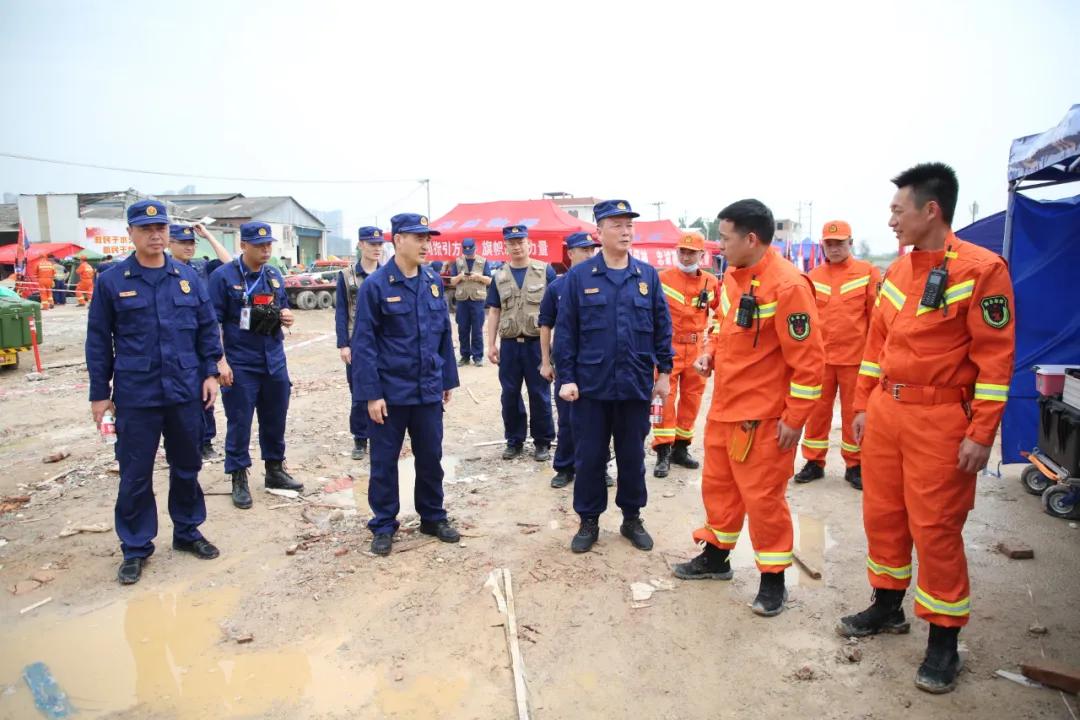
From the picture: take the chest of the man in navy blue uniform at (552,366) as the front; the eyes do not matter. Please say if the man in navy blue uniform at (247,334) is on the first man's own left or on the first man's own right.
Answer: on the first man's own right

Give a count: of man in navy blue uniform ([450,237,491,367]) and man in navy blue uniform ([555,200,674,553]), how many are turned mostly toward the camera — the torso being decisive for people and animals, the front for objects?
2

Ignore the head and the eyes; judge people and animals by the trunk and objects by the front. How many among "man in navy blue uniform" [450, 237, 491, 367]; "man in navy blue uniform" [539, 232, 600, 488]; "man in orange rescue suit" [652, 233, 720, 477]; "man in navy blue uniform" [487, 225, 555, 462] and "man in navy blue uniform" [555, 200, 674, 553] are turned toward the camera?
5

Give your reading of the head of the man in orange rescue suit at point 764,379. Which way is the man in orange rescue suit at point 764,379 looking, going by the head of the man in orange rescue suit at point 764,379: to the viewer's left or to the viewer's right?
to the viewer's left

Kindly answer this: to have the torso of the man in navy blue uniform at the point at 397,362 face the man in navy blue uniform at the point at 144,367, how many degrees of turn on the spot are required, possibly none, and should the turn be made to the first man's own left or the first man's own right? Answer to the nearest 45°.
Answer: approximately 135° to the first man's own right

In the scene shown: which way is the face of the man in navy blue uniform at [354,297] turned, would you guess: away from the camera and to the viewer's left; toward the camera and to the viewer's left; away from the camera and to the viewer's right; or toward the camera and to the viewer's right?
toward the camera and to the viewer's right

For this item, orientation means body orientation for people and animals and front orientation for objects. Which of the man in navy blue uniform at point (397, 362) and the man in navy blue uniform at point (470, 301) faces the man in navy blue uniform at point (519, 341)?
the man in navy blue uniform at point (470, 301)

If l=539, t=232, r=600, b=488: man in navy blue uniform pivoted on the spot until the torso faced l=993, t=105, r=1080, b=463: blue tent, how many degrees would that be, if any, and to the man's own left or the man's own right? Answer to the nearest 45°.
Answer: approximately 90° to the man's own left

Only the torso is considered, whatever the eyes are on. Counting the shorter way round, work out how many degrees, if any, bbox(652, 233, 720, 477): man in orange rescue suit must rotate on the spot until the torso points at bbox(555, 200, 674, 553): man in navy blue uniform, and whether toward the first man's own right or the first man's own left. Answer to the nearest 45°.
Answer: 0° — they already face them

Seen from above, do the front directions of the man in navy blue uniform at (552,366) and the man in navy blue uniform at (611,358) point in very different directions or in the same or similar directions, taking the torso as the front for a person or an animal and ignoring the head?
same or similar directions

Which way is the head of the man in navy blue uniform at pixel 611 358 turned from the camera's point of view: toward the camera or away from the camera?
toward the camera

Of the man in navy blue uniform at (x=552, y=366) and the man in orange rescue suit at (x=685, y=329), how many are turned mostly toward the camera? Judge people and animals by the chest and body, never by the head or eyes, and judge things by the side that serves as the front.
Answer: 2

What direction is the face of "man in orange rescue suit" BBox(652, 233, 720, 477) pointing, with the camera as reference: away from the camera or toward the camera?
toward the camera

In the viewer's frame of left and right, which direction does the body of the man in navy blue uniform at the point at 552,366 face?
facing the viewer

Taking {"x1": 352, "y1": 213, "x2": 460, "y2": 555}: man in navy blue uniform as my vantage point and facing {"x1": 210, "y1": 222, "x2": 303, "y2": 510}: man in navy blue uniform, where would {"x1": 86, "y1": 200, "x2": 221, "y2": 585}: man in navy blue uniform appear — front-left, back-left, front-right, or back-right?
front-left

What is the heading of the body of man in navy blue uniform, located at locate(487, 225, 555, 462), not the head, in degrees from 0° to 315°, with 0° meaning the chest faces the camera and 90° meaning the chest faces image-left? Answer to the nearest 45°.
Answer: approximately 0°

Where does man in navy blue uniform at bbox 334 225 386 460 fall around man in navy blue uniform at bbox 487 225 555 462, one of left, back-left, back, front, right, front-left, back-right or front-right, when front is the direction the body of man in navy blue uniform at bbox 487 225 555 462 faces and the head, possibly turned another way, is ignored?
right

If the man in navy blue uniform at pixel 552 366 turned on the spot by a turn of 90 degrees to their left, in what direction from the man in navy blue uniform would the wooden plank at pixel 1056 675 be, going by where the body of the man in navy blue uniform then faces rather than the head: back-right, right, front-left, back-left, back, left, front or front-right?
front-right

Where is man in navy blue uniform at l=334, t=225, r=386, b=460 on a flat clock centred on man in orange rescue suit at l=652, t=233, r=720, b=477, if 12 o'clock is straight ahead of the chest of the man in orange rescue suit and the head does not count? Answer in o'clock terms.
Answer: The man in navy blue uniform is roughly at 3 o'clock from the man in orange rescue suit.
